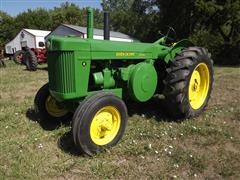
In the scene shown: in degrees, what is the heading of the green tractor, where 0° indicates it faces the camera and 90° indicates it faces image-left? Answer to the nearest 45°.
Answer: approximately 45°

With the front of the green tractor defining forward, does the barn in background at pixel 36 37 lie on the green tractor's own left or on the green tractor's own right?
on the green tractor's own right

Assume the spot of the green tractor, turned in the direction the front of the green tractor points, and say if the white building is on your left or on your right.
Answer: on your right
